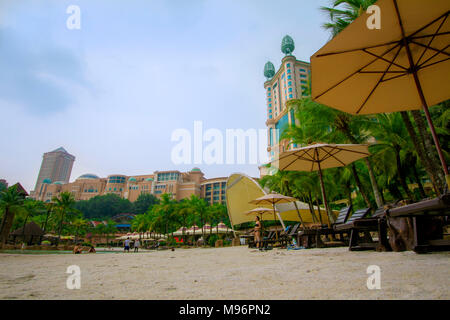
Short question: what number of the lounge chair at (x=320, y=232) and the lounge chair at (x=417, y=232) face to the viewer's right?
0

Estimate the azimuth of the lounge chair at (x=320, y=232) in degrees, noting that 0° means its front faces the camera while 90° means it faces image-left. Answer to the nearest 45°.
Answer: approximately 45°

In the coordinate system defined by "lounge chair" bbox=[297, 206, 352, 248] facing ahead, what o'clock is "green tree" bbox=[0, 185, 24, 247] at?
The green tree is roughly at 2 o'clock from the lounge chair.

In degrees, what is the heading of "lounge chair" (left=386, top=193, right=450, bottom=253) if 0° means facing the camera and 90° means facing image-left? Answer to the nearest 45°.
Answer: approximately 45°

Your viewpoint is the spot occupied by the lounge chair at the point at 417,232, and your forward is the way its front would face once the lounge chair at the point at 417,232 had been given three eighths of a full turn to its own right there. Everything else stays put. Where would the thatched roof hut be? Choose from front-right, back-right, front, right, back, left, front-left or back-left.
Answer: left
